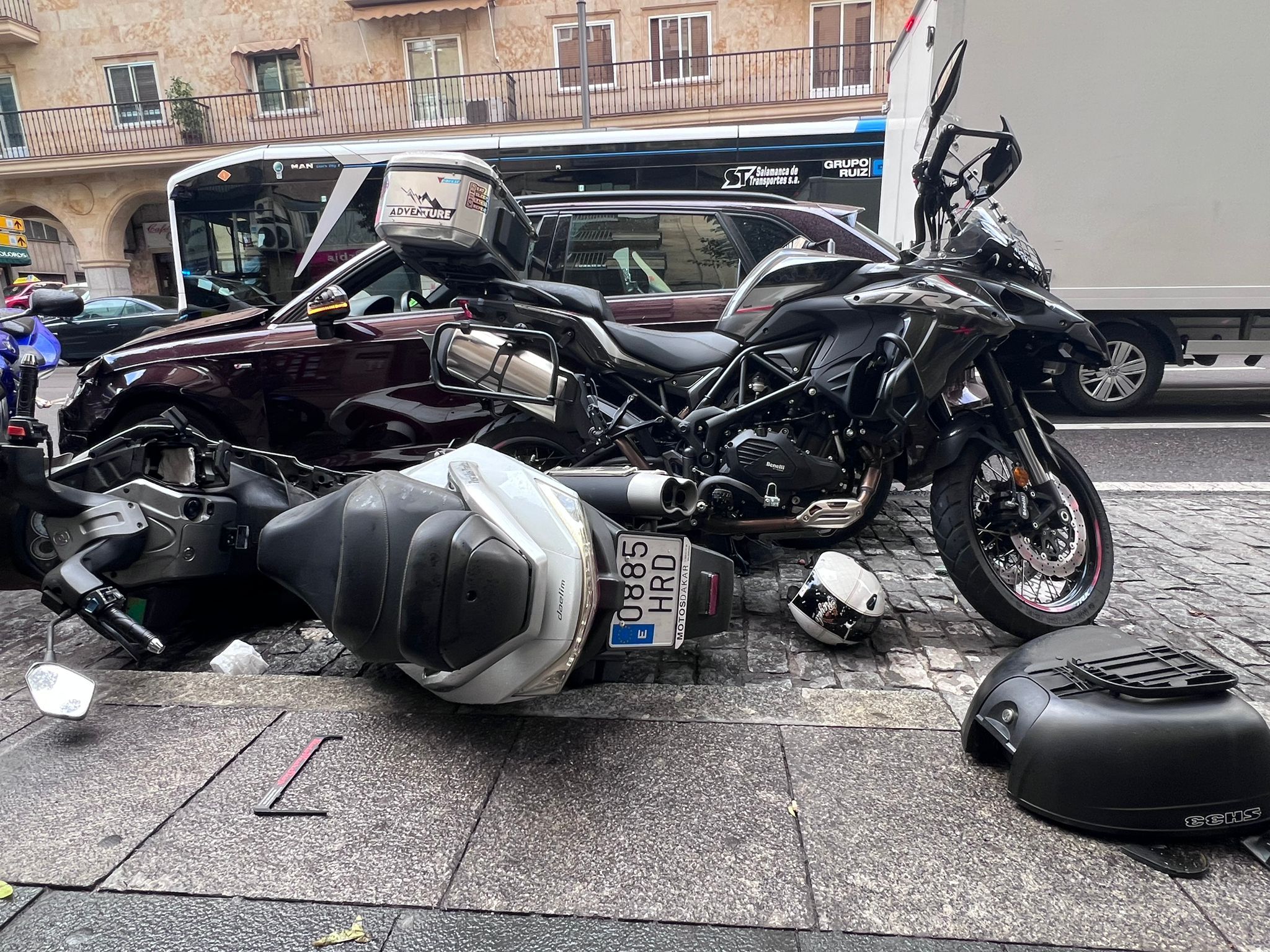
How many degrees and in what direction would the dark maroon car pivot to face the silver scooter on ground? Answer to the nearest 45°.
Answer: approximately 90° to its left

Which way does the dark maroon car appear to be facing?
to the viewer's left

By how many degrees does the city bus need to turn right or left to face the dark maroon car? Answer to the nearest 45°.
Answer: approximately 90° to its left

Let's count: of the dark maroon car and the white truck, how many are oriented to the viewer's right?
1

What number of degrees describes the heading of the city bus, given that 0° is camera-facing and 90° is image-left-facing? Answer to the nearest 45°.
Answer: approximately 90°

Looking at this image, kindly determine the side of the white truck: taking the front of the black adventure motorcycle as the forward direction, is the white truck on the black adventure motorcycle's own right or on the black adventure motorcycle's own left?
on the black adventure motorcycle's own left

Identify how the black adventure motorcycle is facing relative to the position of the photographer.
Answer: facing the viewer and to the right of the viewer

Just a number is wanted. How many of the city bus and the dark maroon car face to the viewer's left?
2

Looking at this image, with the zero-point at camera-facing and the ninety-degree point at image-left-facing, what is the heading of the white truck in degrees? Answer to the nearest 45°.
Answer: approximately 270°
